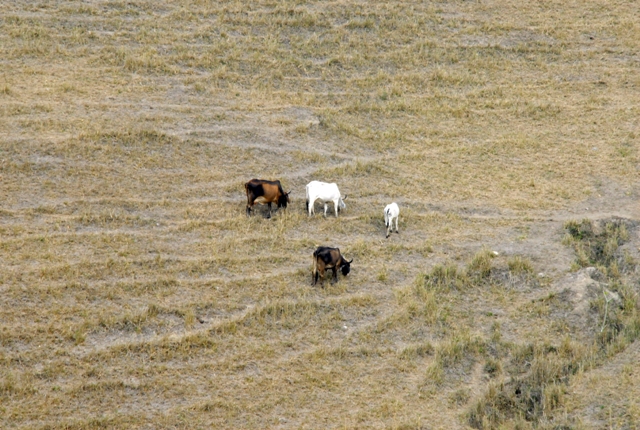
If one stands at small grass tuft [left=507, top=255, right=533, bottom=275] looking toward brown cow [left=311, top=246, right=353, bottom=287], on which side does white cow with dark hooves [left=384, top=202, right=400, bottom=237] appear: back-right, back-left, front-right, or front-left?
front-right

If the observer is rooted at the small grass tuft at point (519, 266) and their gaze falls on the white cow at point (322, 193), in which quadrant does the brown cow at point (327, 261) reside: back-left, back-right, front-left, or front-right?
front-left

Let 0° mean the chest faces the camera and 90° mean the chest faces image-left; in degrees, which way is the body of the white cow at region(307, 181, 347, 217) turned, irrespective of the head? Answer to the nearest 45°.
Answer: approximately 270°

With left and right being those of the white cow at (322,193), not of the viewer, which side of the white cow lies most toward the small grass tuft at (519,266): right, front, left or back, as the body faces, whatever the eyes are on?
front

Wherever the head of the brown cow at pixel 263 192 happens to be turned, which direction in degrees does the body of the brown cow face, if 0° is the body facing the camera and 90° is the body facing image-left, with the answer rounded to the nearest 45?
approximately 270°

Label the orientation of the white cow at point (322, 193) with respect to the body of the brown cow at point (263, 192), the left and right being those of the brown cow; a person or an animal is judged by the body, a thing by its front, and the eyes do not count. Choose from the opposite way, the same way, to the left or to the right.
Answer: the same way

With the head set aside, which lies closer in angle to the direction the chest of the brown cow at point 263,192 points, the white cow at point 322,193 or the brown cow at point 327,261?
the white cow

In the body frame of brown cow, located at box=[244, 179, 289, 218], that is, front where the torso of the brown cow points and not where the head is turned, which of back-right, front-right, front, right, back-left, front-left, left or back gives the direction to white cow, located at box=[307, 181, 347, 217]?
front

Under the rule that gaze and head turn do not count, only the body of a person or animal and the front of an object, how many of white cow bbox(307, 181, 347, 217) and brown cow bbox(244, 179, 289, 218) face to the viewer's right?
2

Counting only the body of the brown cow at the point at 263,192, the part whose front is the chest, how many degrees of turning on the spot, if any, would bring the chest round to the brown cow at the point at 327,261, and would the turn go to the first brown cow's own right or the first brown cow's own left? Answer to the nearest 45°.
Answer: approximately 45° to the first brown cow's own right

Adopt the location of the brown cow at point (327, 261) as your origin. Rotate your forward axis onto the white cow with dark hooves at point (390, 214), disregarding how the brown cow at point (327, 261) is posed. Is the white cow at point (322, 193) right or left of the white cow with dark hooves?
left

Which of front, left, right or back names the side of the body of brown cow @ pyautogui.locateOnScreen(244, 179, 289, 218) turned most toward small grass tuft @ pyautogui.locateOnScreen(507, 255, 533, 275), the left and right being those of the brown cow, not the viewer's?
front

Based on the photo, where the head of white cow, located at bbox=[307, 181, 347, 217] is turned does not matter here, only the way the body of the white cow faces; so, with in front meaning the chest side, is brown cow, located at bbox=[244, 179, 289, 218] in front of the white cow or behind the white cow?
behind

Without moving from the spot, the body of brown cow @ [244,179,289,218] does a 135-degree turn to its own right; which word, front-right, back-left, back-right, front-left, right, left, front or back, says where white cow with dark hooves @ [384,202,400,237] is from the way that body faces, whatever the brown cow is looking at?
back-left
